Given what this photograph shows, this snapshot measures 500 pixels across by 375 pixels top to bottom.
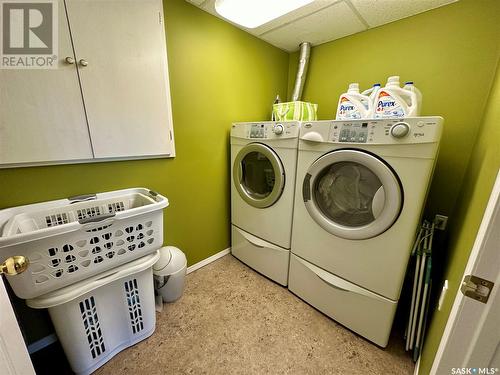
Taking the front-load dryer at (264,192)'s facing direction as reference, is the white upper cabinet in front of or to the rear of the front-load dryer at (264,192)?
in front

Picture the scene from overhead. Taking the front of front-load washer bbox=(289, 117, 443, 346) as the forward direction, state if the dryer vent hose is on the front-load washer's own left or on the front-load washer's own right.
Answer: on the front-load washer's own right

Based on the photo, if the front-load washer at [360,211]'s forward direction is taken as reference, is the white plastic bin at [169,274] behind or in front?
in front

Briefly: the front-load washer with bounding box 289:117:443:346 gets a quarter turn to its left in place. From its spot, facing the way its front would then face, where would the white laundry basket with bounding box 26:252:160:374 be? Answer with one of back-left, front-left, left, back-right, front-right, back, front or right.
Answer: right

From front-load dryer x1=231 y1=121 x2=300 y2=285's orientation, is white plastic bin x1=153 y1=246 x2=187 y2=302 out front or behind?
out front

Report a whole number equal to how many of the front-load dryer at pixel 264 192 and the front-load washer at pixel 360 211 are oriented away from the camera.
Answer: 0

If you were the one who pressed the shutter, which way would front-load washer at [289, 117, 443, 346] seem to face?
facing the viewer and to the left of the viewer

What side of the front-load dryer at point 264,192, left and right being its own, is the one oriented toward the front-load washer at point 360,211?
left

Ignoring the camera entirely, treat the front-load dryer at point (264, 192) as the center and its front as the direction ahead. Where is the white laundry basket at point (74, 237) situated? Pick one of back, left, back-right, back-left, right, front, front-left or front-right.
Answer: front

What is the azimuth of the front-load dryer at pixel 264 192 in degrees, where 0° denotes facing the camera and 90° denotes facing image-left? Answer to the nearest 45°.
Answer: approximately 45°

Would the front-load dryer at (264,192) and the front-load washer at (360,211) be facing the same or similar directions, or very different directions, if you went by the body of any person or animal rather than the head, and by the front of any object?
same or similar directions
